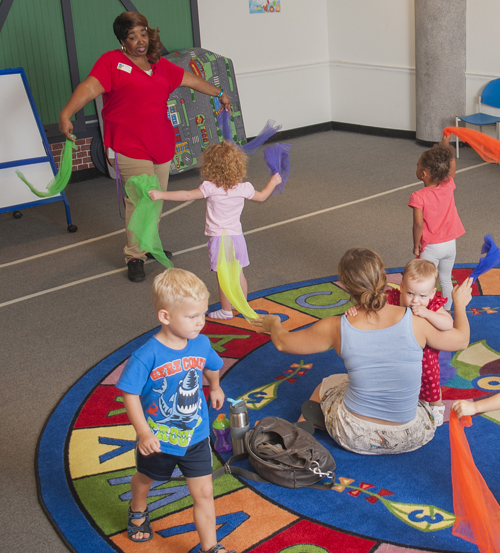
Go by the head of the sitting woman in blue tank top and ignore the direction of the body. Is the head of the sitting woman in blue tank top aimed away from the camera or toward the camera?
away from the camera

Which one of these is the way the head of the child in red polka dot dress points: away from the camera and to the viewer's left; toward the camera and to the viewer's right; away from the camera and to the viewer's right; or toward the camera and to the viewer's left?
toward the camera and to the viewer's left

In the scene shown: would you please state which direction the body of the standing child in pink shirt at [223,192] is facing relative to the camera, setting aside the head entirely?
away from the camera

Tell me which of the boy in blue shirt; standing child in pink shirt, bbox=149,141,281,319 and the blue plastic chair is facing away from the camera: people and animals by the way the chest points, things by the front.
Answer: the standing child in pink shirt

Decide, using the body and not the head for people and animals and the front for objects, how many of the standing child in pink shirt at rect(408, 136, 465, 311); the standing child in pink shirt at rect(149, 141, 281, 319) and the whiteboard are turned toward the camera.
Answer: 1

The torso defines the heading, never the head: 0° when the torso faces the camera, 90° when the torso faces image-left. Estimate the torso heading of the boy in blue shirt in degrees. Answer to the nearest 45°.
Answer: approximately 315°

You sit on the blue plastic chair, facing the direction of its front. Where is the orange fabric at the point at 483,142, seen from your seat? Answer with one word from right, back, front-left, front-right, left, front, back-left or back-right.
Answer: front-left

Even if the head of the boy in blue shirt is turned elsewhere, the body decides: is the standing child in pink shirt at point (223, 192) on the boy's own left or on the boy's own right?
on the boy's own left

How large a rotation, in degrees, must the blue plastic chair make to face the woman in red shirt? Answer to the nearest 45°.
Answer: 0° — it already faces them

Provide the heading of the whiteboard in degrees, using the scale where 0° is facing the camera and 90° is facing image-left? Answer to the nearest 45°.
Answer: approximately 0°

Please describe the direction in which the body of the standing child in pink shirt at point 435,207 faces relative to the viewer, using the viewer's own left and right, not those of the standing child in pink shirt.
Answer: facing away from the viewer and to the left of the viewer

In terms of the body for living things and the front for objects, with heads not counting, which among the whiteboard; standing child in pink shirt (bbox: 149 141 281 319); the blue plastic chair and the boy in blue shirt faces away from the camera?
the standing child in pink shirt

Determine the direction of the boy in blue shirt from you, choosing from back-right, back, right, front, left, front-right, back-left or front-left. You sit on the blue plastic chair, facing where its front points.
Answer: front-left

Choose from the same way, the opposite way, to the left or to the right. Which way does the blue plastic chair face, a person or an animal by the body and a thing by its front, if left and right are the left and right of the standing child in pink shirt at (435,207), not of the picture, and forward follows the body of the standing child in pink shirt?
to the left
